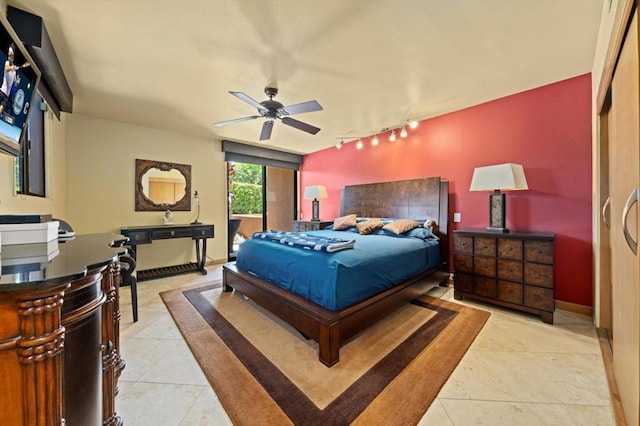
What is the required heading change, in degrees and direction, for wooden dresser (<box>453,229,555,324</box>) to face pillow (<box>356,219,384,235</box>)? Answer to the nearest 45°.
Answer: approximately 45° to its right

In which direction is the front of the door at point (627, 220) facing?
to the viewer's left

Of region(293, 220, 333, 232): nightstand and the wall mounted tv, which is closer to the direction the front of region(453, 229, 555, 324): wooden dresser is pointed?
the wall mounted tv

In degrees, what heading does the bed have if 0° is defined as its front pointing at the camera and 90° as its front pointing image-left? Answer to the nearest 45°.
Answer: approximately 45°

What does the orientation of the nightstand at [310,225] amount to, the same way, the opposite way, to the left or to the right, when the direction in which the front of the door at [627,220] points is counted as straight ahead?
to the left

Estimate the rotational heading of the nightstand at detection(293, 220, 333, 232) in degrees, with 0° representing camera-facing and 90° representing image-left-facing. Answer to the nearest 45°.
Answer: approximately 45°

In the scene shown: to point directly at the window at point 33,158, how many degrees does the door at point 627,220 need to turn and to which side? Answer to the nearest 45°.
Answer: approximately 45° to its left

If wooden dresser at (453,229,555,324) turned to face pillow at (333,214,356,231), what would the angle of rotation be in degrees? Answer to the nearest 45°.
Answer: approximately 45° to its right

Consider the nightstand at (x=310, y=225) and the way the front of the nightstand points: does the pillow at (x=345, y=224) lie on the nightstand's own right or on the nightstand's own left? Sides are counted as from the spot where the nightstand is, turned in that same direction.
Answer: on the nightstand's own left

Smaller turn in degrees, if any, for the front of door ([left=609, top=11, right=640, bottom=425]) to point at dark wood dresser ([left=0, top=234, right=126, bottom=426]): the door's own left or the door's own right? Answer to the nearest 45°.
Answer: approximately 45° to the door's own left

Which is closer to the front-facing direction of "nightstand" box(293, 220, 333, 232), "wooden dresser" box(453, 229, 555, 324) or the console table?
the console table

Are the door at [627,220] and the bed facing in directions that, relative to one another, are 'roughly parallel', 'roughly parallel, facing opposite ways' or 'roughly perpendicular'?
roughly perpendicular
